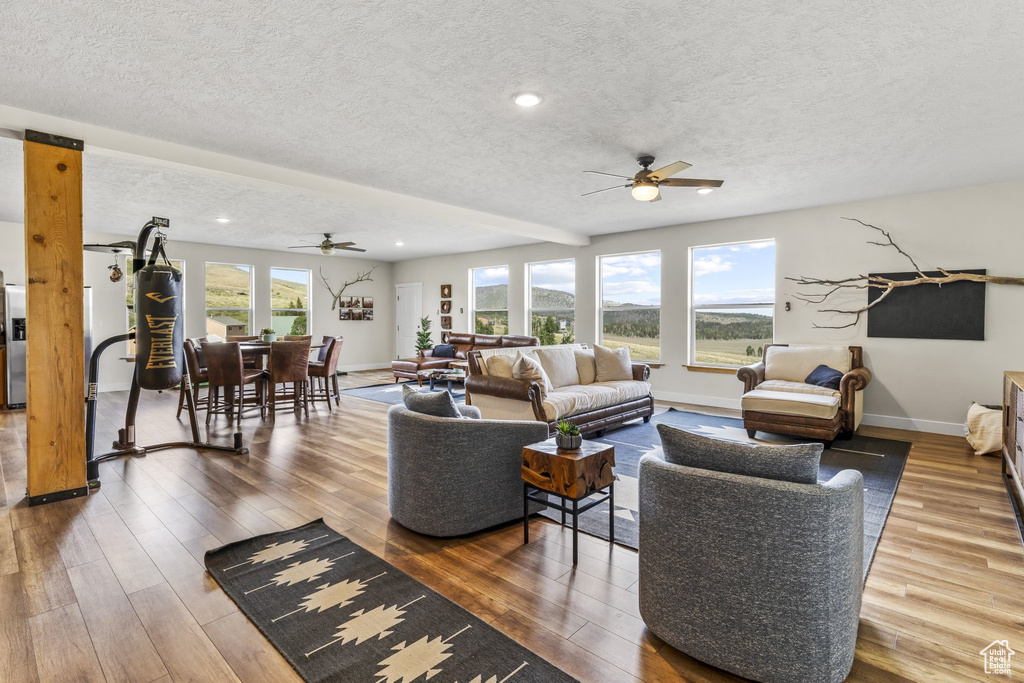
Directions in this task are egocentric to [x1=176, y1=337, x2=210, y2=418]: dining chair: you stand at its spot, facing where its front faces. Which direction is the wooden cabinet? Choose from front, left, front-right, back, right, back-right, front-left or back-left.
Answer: right

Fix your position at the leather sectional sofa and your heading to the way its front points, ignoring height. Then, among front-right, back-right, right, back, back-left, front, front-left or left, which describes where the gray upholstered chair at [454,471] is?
front-left

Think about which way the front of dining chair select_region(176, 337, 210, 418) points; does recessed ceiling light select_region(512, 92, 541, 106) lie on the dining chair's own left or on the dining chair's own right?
on the dining chair's own right

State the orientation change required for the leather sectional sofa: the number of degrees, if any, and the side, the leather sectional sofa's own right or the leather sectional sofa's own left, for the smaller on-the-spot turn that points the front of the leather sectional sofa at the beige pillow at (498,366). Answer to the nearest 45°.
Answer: approximately 45° to the leather sectional sofa's own left

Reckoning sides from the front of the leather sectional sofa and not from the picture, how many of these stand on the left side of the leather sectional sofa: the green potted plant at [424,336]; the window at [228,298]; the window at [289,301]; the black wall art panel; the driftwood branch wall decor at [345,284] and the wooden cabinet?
2

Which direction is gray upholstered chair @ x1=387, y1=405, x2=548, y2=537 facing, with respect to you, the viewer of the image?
facing away from the viewer and to the right of the viewer

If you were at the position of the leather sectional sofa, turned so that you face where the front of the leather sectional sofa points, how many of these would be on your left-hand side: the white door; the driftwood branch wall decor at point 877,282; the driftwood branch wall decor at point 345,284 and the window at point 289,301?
1

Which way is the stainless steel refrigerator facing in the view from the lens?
facing the viewer

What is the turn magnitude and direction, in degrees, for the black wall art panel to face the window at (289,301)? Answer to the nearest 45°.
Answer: approximately 90° to its right

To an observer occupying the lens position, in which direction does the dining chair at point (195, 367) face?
facing away from the viewer and to the right of the viewer

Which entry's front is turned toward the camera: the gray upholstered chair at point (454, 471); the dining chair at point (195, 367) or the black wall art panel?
the black wall art panel

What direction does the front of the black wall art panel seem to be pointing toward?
toward the camera
